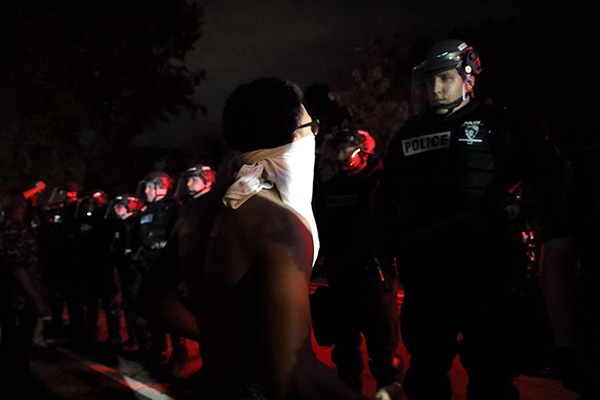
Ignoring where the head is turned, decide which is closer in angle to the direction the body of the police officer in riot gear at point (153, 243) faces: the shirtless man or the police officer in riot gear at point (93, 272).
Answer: the shirtless man

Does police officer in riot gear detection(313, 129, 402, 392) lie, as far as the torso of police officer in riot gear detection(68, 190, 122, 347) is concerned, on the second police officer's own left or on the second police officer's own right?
on the second police officer's own left

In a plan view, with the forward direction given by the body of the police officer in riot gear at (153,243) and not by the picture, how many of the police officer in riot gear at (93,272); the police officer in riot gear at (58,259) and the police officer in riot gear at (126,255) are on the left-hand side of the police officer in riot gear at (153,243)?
0

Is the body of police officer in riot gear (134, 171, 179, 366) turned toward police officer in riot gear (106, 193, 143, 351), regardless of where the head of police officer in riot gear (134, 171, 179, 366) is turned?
no

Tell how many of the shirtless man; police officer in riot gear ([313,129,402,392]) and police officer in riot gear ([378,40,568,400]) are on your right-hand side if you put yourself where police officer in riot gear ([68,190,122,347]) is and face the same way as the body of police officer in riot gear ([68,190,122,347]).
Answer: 0

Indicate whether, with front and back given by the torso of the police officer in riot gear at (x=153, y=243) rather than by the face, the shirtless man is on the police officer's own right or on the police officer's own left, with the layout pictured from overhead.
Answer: on the police officer's own left

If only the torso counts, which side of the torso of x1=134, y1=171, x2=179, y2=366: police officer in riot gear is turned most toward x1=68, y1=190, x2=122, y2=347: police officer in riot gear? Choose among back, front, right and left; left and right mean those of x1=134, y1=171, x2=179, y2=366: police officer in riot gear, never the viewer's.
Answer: right

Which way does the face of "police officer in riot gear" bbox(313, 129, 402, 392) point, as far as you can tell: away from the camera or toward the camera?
toward the camera

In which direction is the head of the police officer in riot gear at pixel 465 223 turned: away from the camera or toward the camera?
toward the camera

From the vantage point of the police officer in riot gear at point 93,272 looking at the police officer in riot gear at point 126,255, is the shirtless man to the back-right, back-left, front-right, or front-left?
front-right

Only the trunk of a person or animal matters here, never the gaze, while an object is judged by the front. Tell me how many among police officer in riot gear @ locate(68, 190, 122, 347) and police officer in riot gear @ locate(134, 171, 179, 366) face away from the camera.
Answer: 0

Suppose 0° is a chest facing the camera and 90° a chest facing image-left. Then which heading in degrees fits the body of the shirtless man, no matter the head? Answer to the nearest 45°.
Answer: approximately 225°

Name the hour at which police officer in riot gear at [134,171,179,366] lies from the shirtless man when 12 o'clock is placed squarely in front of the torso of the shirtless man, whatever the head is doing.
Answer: The police officer in riot gear is roughly at 10 o'clock from the shirtless man.

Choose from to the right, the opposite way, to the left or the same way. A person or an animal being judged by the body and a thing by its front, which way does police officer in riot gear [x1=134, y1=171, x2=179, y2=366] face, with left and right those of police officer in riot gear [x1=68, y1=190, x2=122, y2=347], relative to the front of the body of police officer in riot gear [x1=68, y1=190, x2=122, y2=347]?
the same way

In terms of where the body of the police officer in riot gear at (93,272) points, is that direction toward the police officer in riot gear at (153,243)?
no

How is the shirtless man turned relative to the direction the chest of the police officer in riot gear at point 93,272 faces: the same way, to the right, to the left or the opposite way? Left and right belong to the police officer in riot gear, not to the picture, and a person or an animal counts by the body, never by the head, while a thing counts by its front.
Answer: the opposite way

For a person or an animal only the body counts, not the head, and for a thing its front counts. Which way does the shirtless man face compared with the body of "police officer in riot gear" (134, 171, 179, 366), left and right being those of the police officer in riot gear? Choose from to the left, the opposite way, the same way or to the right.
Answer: the opposite way

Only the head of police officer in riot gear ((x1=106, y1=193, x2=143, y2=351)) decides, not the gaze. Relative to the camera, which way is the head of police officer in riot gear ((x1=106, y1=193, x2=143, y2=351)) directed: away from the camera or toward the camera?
toward the camera
